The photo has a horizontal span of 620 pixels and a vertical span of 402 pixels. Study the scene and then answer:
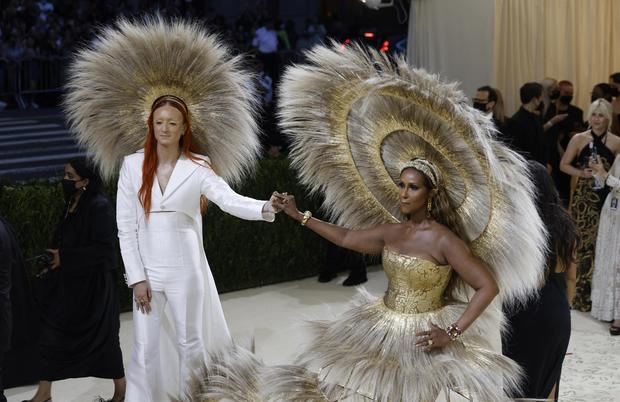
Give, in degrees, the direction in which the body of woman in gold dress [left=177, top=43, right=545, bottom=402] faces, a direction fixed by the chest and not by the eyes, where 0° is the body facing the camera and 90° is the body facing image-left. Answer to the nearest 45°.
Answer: approximately 45°

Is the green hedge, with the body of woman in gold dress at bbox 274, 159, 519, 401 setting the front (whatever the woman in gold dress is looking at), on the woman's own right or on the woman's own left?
on the woman's own right

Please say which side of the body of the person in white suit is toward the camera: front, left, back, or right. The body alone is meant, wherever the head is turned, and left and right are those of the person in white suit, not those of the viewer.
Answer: front

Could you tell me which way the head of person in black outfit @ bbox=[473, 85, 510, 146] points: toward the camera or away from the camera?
toward the camera
